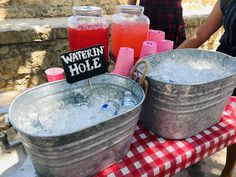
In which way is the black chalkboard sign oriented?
toward the camera

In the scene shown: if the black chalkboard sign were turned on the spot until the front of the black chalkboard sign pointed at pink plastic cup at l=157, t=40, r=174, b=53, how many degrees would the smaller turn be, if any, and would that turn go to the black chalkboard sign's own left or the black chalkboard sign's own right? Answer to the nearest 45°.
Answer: approximately 135° to the black chalkboard sign's own left

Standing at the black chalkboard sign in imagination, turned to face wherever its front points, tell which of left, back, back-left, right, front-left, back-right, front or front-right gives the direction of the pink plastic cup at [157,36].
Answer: back-left
